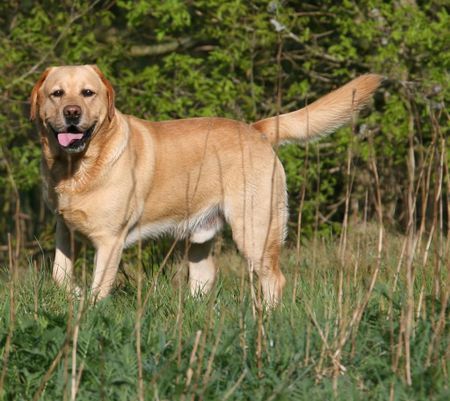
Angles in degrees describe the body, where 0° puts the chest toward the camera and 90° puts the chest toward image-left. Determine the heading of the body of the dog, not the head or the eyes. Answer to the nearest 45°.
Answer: approximately 90°
